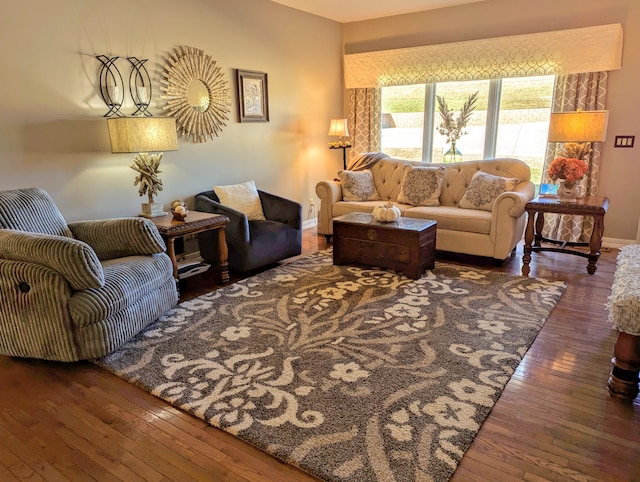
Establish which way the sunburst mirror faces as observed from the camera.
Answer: facing the viewer and to the right of the viewer

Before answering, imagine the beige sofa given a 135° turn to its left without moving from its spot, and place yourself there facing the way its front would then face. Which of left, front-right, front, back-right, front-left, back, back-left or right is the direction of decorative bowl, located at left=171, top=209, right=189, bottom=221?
back-right

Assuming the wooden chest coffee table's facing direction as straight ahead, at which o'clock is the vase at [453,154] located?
The vase is roughly at 5 o'clock from the wooden chest coffee table.

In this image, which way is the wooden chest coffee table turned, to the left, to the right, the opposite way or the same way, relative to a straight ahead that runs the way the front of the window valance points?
the same way

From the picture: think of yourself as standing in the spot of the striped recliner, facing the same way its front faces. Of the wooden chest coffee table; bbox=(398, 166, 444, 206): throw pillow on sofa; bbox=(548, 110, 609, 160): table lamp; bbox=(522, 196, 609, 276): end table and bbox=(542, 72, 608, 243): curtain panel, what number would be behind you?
0

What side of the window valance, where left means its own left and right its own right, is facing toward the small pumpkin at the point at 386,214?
front

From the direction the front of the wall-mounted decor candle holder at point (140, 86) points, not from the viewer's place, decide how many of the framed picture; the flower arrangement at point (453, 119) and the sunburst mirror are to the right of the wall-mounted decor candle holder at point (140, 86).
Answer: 0

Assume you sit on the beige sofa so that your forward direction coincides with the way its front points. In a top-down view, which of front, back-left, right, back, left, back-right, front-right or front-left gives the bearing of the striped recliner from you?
front

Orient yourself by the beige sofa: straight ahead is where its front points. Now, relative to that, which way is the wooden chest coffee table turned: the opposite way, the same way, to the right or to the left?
the same way

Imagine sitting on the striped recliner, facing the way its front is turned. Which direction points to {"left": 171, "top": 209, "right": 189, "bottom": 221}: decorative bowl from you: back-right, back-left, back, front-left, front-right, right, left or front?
left

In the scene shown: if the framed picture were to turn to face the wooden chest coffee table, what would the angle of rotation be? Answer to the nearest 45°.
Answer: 0° — it already faces it

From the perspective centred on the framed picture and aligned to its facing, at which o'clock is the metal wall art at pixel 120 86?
The metal wall art is roughly at 3 o'clock from the framed picture.

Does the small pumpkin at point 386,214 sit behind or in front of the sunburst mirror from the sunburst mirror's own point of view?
in front

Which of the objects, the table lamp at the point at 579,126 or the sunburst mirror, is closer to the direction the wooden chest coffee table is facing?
the sunburst mirror

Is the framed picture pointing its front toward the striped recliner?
no

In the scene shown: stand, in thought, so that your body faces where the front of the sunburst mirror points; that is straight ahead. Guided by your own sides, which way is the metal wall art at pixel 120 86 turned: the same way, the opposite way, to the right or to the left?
the same way

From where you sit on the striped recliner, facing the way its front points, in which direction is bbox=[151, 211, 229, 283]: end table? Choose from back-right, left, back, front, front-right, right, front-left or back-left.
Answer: left

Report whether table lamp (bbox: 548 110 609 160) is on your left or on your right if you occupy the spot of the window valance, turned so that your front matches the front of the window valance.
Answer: on your left

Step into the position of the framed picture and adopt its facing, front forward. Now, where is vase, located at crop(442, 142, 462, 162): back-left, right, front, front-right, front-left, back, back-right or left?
front-left

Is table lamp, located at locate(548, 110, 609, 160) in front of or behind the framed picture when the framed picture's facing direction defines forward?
in front

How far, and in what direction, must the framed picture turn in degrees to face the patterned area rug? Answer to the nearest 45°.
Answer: approximately 45° to its right

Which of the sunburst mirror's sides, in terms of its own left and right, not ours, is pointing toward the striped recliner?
right
